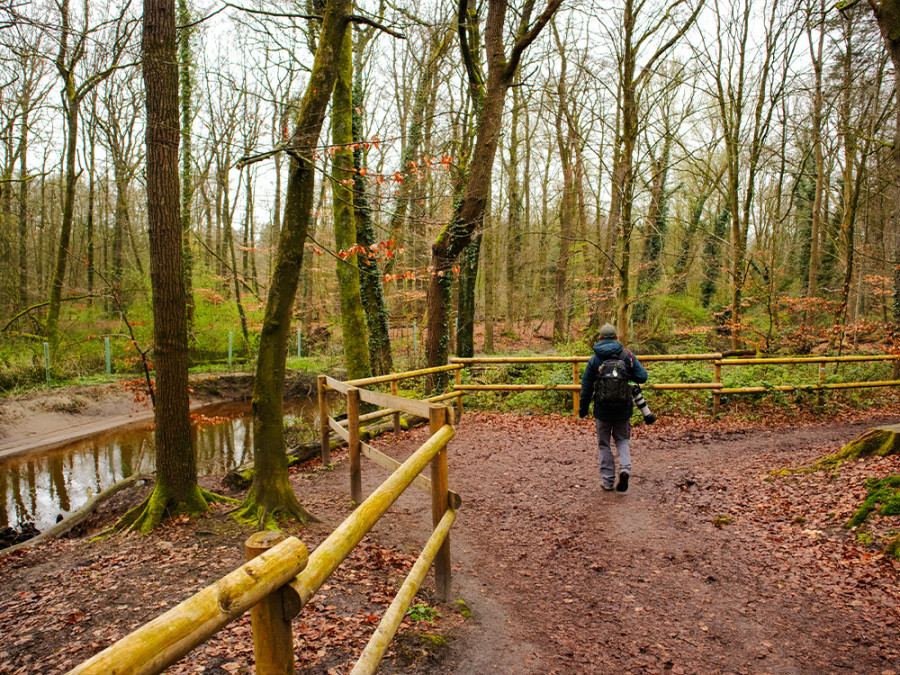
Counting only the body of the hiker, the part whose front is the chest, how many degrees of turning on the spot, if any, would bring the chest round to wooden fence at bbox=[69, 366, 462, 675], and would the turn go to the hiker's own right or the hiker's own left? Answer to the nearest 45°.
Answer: approximately 180°

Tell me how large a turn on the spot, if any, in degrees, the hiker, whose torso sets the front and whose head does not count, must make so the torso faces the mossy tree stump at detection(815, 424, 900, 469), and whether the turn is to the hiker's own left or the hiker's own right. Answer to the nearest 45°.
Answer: approximately 90° to the hiker's own right

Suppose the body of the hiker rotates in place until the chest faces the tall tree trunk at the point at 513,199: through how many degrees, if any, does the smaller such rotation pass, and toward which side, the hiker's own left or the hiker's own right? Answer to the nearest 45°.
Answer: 0° — they already face it

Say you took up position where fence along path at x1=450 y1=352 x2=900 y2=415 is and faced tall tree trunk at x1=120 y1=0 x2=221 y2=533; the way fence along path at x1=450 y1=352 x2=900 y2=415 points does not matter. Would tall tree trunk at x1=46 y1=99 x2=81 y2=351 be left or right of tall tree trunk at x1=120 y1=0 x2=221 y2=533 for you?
right

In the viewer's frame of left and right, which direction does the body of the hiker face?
facing away from the viewer

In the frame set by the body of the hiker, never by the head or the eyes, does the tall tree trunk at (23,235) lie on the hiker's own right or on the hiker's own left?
on the hiker's own left

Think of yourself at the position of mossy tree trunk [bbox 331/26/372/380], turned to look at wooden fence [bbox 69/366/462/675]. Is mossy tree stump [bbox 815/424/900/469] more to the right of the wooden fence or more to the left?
left

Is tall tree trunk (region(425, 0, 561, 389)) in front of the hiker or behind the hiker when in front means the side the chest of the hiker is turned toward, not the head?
in front

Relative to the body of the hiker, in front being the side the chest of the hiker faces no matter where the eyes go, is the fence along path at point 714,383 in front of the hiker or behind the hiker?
in front

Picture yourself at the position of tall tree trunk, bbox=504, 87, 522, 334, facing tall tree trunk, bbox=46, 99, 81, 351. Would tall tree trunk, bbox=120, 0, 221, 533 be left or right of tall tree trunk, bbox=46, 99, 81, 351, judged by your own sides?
left
